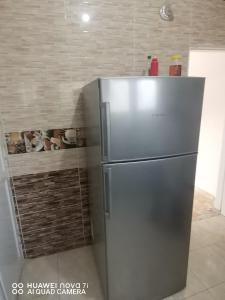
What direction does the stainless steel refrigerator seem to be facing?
toward the camera
